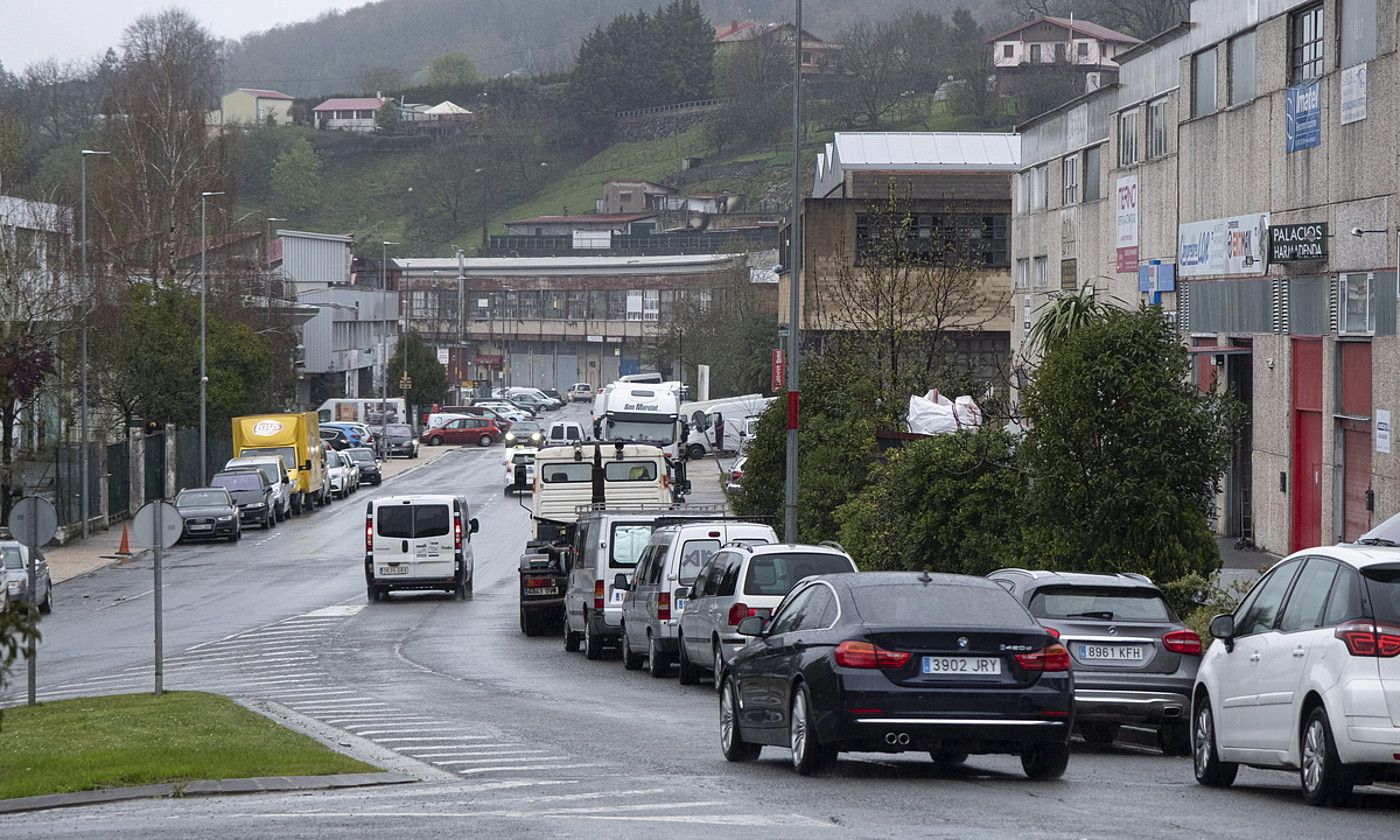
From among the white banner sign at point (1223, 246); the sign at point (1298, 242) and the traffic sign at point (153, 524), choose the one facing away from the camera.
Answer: the traffic sign

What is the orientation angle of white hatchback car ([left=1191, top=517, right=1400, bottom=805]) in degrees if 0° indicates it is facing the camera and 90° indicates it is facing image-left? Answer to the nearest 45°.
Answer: approximately 135°

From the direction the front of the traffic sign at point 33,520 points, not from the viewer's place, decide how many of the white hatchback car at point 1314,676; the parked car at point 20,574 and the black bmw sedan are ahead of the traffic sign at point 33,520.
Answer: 1

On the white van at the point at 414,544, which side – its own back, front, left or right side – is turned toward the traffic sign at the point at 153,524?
back

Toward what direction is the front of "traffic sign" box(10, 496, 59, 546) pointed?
away from the camera

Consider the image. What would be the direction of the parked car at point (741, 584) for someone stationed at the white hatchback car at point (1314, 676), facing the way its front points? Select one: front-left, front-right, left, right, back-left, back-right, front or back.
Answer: front

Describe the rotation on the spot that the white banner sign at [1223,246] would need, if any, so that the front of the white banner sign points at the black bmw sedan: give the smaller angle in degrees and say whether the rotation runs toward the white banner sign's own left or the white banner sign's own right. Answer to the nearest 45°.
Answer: approximately 45° to the white banner sign's own left

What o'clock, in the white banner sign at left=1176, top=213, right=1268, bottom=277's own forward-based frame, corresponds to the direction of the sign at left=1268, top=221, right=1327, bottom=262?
The sign is roughly at 10 o'clock from the white banner sign.

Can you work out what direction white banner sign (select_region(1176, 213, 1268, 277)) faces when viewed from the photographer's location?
facing the viewer and to the left of the viewer

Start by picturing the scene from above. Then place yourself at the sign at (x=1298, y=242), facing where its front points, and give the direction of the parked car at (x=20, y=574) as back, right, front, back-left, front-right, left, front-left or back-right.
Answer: front-right

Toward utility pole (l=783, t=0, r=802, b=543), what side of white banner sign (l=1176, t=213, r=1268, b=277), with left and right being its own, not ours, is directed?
front

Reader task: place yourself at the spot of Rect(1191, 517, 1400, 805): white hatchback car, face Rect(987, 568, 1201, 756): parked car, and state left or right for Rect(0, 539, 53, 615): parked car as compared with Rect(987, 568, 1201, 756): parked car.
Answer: left

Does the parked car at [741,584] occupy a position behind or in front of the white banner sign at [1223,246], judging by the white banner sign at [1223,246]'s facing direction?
in front

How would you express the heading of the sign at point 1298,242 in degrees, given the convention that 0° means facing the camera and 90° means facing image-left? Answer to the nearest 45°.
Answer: approximately 45°

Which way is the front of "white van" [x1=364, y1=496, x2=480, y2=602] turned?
away from the camera

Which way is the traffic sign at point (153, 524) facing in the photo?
away from the camera

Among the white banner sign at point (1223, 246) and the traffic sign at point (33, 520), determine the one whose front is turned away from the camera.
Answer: the traffic sign

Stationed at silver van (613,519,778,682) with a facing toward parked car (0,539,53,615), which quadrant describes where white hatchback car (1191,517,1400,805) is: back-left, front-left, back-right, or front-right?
back-left

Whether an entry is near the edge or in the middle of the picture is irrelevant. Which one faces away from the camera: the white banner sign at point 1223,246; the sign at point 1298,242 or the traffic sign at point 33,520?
the traffic sign
